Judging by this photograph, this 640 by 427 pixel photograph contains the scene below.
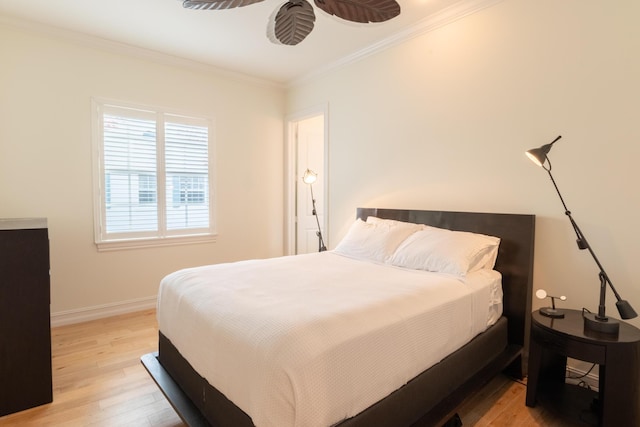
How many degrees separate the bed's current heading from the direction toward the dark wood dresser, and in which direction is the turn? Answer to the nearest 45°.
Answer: approximately 45° to its right

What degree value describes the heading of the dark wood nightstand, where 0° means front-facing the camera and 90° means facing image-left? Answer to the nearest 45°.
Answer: approximately 45°

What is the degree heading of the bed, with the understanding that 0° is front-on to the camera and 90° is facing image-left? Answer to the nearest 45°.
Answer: approximately 45°

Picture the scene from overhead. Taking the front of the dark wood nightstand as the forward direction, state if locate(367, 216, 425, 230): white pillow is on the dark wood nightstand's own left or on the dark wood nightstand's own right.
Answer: on the dark wood nightstand's own right

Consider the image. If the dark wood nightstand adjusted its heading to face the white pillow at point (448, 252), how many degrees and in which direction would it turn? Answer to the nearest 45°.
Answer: approximately 45° to its right

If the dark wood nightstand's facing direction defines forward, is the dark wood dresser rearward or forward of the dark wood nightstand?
forward

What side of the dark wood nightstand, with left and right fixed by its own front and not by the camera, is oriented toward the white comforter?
right
